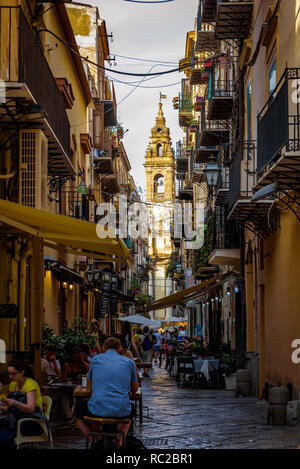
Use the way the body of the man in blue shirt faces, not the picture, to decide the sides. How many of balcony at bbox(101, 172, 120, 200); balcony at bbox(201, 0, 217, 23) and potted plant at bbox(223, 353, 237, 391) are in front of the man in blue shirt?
3

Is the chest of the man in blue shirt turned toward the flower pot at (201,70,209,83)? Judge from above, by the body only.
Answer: yes

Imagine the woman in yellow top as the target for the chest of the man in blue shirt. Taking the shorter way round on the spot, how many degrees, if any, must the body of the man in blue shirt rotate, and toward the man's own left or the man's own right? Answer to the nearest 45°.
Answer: approximately 90° to the man's own left

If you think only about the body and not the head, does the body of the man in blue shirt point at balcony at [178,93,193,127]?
yes

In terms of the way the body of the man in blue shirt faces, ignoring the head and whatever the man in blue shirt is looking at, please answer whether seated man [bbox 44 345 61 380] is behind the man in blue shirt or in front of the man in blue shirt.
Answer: in front

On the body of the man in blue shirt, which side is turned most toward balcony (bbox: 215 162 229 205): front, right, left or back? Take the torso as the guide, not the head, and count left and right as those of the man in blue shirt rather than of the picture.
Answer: front

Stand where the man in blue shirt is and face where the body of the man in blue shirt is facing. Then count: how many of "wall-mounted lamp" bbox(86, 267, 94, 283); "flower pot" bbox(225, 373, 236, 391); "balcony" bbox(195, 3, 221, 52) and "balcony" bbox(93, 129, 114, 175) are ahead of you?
4

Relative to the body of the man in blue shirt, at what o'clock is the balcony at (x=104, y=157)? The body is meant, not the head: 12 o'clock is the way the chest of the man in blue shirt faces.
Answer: The balcony is roughly at 12 o'clock from the man in blue shirt.

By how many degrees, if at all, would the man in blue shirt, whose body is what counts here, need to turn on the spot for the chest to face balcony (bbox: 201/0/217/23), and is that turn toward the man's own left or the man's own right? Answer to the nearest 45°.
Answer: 0° — they already face it

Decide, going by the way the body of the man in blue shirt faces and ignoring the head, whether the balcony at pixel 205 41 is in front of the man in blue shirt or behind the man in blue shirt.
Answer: in front

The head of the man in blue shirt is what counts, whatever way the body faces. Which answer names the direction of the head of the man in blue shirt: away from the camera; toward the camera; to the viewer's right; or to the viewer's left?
away from the camera

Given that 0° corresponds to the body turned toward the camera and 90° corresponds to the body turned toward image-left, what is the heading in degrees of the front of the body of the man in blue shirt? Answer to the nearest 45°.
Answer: approximately 180°

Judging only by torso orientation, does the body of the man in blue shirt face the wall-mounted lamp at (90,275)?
yes
